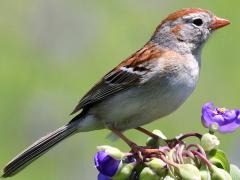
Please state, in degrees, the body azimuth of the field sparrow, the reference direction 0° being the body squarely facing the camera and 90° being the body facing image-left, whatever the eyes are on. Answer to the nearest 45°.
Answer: approximately 270°
